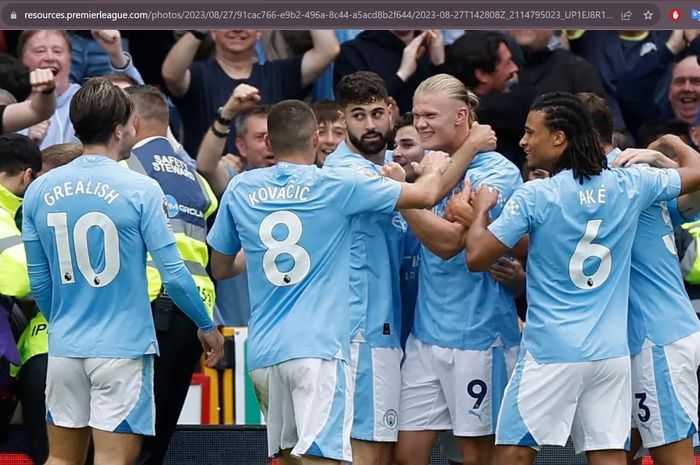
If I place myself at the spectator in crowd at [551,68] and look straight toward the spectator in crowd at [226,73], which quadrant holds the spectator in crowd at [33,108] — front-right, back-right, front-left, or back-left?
front-left

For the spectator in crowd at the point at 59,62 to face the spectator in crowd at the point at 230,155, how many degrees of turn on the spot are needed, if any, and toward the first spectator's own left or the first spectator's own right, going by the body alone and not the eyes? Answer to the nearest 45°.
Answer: approximately 45° to the first spectator's own left

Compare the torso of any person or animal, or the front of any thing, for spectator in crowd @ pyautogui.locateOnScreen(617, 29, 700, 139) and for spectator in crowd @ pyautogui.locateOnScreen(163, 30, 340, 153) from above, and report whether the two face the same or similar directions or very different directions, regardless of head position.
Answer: same or similar directions

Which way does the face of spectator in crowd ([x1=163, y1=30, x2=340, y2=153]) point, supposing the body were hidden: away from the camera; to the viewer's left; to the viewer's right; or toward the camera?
toward the camera

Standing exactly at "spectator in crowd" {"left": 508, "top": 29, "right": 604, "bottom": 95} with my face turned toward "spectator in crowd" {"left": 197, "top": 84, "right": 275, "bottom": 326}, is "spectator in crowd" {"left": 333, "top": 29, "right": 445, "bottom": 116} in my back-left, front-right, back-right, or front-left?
front-right

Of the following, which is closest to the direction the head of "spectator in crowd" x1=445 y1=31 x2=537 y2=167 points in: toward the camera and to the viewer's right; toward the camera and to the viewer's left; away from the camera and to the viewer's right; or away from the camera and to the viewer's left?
toward the camera and to the viewer's right

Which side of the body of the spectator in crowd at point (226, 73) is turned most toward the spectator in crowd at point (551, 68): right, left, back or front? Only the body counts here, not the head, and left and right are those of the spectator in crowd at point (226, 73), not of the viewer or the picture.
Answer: left

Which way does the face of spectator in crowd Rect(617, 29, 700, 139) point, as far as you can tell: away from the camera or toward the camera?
toward the camera

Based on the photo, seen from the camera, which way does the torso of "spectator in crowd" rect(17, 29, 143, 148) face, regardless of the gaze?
toward the camera

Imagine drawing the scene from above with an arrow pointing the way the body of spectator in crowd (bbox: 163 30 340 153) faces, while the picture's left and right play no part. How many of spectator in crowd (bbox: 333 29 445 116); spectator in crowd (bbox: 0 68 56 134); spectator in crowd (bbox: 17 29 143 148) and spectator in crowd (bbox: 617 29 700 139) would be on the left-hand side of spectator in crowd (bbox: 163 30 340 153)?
2

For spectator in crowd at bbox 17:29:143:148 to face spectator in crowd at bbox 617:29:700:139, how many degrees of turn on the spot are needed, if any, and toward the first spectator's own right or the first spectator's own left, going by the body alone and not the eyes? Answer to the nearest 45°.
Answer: approximately 90° to the first spectator's own left

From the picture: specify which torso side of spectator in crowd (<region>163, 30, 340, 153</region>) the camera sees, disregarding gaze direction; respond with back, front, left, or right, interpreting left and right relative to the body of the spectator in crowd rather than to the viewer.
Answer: front
